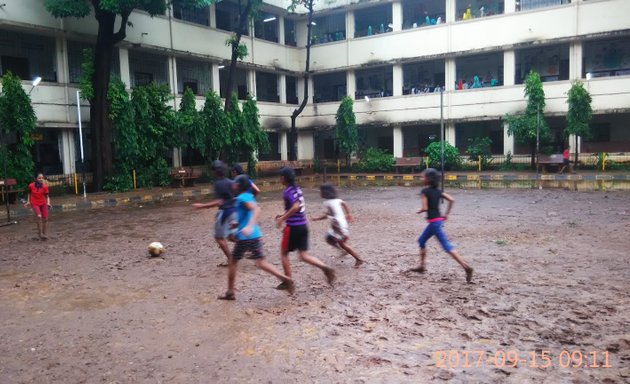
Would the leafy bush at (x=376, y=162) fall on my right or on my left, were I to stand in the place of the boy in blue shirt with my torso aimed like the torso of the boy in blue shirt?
on my right

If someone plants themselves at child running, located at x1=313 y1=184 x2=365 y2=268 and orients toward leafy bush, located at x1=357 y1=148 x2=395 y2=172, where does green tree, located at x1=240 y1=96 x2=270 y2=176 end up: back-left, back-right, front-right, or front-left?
front-left

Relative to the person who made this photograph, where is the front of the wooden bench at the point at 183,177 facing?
facing the viewer and to the right of the viewer

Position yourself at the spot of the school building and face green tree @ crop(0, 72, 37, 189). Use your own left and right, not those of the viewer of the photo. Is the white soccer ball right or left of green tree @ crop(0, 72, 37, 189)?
left

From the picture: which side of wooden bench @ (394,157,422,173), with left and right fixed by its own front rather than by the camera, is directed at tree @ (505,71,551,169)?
left

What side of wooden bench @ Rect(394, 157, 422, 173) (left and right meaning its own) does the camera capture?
front

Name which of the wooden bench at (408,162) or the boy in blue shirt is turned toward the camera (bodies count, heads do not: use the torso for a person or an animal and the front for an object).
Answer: the wooden bench

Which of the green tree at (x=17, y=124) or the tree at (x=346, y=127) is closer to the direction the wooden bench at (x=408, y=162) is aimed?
the green tree

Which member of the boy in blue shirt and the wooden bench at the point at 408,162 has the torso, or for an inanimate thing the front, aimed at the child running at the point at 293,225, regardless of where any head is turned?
the wooden bench

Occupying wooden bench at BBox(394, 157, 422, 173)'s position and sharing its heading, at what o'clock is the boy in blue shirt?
The boy in blue shirt is roughly at 12 o'clock from the wooden bench.

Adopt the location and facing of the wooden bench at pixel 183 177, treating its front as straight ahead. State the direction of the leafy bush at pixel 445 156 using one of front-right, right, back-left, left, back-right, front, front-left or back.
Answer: front-left

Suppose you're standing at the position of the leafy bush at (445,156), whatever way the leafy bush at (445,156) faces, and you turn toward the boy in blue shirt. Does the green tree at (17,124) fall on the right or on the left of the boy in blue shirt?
right

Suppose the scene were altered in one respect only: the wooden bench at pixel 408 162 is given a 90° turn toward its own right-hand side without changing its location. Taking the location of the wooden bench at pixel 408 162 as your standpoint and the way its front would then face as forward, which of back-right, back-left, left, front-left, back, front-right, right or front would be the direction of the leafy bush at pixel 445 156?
back
